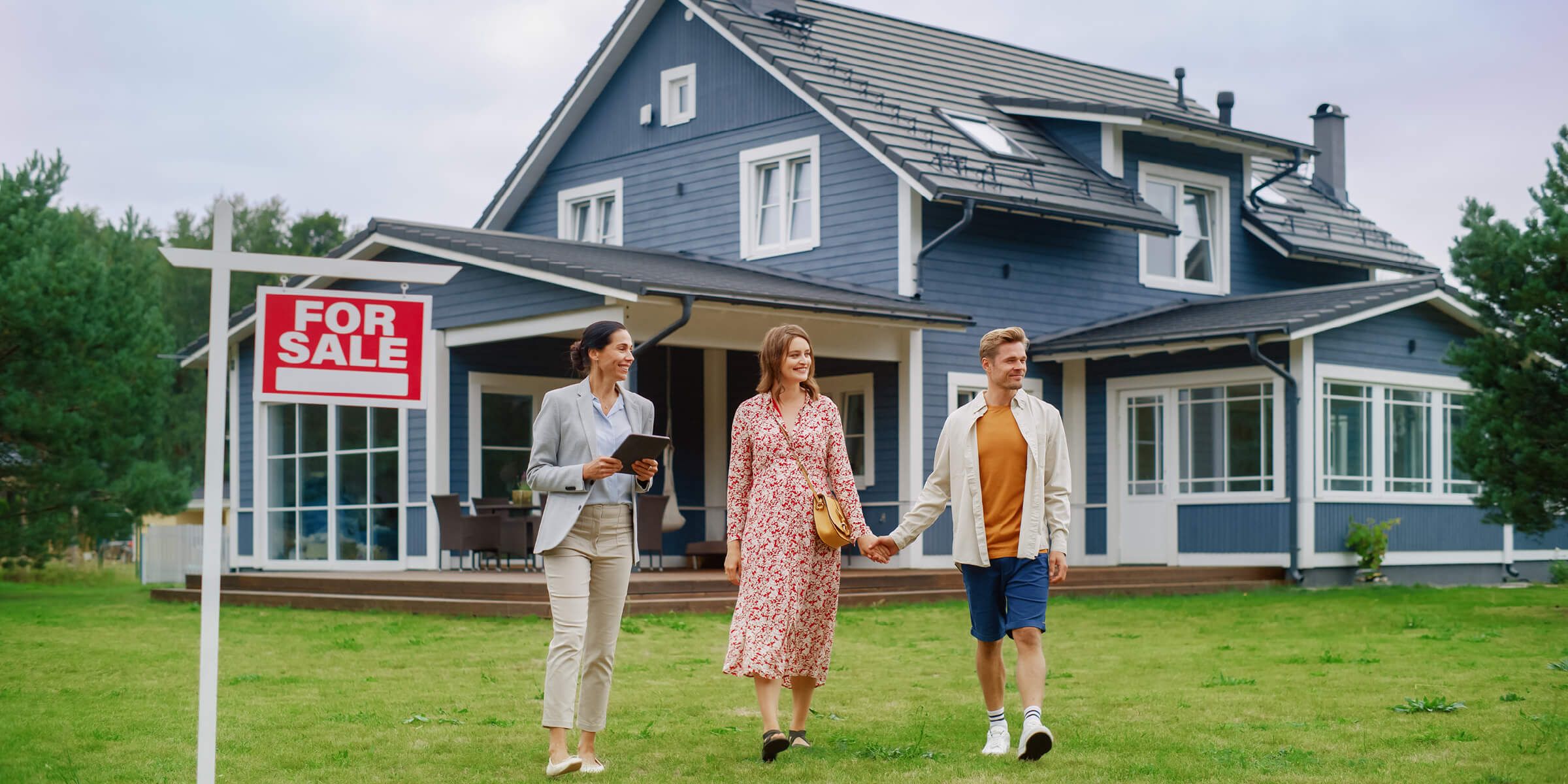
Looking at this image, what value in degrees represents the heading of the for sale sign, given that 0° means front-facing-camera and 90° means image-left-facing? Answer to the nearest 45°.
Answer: approximately 0°

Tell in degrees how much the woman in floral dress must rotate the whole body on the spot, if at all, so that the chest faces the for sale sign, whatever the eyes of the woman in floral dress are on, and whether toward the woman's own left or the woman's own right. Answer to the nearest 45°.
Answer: approximately 45° to the woman's own right

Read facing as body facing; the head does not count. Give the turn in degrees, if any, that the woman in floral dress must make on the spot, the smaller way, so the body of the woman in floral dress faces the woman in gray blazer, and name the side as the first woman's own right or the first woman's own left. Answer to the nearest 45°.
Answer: approximately 45° to the first woman's own right

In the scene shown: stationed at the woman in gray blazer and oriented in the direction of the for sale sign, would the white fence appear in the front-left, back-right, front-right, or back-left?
back-right

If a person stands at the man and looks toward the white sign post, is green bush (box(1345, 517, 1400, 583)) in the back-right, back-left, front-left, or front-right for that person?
back-right

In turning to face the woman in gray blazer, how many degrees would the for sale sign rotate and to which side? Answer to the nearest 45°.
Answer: approximately 135° to its left

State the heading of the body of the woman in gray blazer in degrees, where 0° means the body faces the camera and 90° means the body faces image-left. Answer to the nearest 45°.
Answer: approximately 315°

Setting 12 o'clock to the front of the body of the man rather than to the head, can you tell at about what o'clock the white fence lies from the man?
The white fence is roughly at 5 o'clock from the man.

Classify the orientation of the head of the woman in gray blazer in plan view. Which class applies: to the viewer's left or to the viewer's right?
to the viewer's right

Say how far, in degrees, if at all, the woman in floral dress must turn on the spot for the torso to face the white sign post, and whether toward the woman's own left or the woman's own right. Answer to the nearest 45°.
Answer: approximately 45° to the woman's own right

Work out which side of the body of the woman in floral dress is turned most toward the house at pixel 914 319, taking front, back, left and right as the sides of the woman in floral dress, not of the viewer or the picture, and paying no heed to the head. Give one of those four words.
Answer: back

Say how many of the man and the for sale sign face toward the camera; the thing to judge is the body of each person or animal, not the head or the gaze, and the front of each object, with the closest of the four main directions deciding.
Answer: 2
